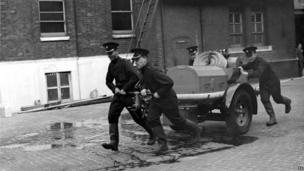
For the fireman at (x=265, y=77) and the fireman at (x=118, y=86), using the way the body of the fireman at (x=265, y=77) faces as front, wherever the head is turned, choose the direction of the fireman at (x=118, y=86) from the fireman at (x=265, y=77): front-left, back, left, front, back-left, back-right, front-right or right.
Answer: front-left

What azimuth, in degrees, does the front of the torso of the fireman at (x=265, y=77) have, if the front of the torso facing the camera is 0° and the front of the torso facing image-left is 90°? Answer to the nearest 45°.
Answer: approximately 90°

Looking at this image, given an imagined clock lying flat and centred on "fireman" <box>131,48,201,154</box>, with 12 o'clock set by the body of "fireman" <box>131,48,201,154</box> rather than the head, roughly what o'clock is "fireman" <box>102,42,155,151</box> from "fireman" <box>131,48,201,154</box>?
"fireman" <box>102,42,155,151</box> is roughly at 12 o'clock from "fireman" <box>131,48,201,154</box>.

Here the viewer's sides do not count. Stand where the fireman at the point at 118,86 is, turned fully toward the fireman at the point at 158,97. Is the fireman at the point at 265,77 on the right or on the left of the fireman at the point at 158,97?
left

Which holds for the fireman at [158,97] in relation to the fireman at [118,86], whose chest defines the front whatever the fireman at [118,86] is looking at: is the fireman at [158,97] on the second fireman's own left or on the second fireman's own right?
on the second fireman's own left

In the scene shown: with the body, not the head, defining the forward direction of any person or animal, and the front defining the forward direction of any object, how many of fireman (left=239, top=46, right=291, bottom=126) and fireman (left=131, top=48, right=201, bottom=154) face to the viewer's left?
2

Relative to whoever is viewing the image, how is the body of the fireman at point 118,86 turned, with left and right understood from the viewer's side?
facing the viewer and to the left of the viewer

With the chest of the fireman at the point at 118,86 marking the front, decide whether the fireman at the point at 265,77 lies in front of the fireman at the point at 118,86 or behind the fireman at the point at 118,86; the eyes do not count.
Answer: behind

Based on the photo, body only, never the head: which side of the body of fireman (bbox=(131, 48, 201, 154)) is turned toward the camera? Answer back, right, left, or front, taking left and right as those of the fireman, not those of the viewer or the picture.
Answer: left
